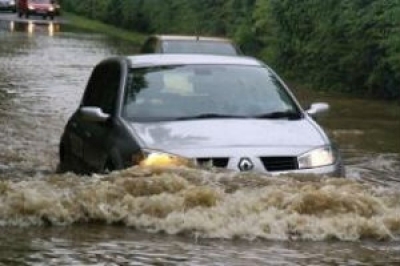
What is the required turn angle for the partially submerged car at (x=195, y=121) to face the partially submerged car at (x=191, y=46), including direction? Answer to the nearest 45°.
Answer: approximately 135° to its left

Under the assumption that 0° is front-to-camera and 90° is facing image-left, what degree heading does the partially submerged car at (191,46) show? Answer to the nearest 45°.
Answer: approximately 0°

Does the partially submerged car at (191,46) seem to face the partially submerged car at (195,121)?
yes
